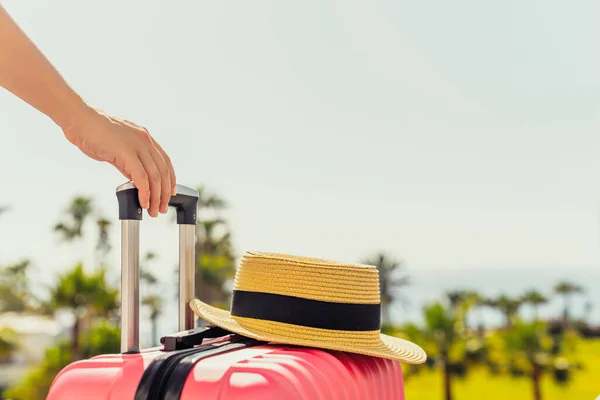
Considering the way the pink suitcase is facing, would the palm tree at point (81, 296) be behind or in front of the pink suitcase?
behind

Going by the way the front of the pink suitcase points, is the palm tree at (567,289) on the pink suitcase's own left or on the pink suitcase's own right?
on the pink suitcase's own left

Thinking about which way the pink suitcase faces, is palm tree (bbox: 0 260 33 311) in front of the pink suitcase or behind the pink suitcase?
behind

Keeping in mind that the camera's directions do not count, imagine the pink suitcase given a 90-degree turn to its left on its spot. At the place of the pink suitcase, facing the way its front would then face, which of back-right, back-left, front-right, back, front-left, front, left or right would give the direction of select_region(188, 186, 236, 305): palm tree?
front-left

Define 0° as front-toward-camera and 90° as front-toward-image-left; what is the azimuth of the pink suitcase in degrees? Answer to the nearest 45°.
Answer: approximately 315°

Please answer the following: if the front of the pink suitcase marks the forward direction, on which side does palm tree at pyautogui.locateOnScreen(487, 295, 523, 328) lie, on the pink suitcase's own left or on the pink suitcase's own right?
on the pink suitcase's own left

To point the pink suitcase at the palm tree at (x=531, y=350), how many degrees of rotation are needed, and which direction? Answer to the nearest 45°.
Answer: approximately 90° to its left

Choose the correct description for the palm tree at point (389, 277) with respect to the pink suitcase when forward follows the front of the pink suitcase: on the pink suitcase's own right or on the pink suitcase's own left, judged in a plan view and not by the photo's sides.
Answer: on the pink suitcase's own left

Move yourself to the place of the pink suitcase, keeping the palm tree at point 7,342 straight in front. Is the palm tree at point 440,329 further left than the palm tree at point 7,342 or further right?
right
